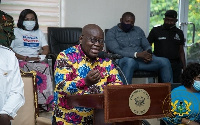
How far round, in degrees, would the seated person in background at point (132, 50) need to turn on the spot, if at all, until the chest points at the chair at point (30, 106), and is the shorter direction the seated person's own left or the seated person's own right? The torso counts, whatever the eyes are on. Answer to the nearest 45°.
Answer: approximately 45° to the seated person's own right

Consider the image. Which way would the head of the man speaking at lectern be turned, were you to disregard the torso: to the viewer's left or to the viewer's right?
to the viewer's right

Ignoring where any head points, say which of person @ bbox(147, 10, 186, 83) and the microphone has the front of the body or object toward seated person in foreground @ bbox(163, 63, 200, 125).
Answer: person @ bbox(147, 10, 186, 83)

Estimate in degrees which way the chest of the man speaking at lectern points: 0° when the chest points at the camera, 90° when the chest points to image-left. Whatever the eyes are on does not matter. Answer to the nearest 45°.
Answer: approximately 315°

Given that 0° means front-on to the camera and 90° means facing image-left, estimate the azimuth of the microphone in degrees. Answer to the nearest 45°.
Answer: approximately 90°

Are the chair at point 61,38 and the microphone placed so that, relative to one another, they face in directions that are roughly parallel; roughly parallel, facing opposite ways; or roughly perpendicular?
roughly perpendicular

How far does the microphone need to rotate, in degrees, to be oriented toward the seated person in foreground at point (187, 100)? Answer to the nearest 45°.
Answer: approximately 135° to its right

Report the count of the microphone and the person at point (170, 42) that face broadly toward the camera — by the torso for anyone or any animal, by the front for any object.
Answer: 1
